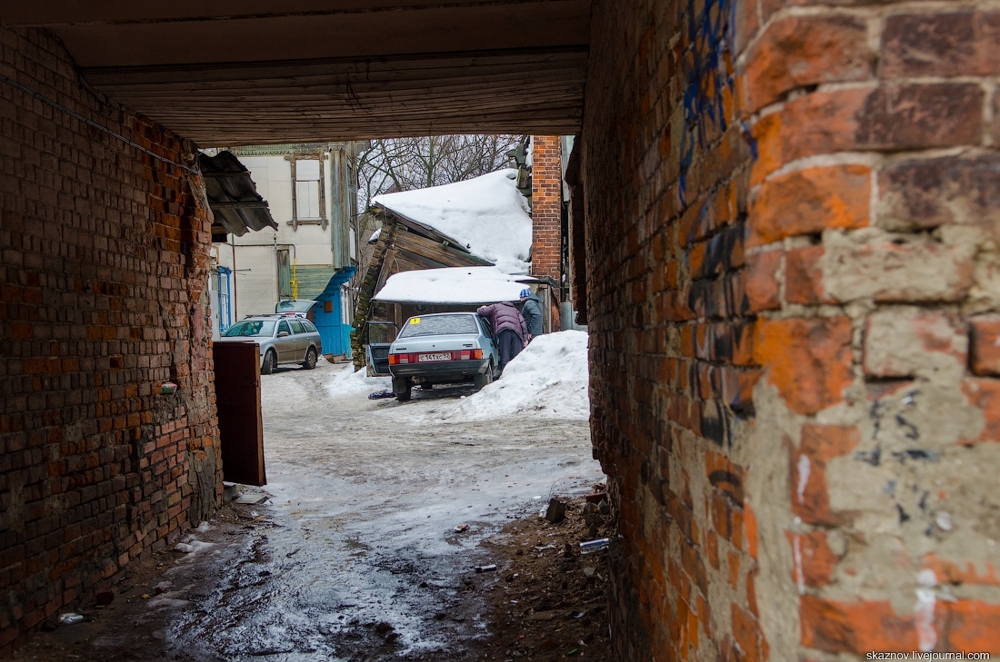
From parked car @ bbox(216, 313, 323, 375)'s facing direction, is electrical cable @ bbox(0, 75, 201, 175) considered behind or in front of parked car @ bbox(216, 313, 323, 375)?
in front

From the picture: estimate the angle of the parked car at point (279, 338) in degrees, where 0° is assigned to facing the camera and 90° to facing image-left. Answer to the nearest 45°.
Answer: approximately 45°

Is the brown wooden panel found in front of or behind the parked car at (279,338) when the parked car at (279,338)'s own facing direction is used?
in front

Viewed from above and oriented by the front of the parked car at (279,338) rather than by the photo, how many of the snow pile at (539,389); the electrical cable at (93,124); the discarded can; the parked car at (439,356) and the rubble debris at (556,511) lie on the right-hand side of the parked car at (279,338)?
0

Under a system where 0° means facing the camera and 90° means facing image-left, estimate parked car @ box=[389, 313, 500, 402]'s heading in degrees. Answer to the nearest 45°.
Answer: approximately 180°

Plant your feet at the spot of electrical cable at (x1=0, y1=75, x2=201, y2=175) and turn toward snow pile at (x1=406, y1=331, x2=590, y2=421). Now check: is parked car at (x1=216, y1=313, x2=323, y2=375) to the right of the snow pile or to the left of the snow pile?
left

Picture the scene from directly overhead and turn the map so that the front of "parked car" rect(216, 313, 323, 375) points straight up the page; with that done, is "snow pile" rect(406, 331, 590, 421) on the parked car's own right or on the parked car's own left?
on the parked car's own left

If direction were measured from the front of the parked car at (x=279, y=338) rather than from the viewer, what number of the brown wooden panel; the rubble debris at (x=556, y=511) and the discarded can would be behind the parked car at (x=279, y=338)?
0

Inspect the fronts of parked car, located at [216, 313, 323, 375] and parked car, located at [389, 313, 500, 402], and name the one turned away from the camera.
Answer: parked car, located at [389, 313, 500, 402]

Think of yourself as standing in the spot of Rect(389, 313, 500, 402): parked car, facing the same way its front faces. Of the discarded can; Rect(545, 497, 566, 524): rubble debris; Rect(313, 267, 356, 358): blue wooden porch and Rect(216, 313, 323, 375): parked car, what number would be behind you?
2

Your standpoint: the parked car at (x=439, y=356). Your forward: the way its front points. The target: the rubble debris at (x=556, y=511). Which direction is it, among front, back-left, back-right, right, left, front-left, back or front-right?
back

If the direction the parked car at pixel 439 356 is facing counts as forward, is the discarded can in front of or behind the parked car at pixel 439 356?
behind

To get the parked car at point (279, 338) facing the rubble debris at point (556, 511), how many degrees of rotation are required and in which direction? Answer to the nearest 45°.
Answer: approximately 45° to its left

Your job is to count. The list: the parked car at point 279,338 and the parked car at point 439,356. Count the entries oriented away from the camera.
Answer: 1
